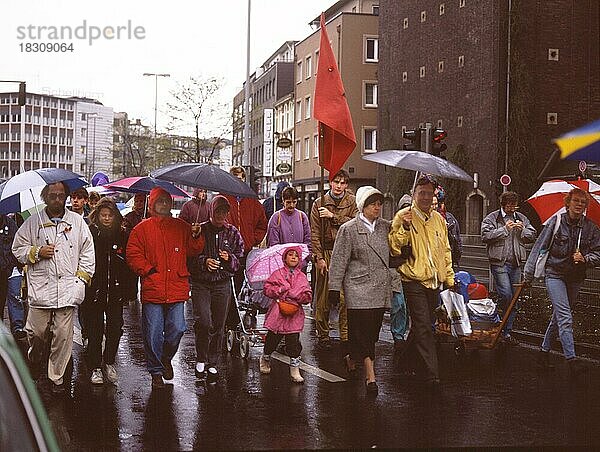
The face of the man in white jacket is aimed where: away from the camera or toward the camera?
toward the camera

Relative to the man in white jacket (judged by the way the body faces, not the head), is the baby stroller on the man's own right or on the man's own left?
on the man's own left

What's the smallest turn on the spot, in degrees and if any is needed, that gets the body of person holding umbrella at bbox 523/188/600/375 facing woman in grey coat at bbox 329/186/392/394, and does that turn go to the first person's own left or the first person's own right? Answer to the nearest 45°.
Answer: approximately 90° to the first person's own right

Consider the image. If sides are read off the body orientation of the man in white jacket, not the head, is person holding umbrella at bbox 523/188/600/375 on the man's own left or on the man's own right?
on the man's own left

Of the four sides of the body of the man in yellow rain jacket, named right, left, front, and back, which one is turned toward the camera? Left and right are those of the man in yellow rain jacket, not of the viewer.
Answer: front

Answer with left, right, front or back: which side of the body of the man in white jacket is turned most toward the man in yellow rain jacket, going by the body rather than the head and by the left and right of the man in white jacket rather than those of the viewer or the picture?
left

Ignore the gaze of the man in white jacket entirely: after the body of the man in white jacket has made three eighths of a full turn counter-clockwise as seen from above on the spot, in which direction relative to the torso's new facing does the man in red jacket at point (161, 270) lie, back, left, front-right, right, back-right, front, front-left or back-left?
front-right

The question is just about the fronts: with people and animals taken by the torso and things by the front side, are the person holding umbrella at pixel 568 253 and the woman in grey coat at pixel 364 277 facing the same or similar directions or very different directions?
same or similar directions

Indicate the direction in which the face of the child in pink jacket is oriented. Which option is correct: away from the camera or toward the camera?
toward the camera

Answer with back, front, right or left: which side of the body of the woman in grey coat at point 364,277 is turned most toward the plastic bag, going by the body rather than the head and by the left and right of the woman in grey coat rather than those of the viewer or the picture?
left

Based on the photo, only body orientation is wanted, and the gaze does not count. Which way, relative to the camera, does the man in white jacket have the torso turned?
toward the camera
